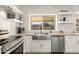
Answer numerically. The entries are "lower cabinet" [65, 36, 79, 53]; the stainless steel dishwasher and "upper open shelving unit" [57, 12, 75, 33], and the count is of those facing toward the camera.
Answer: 3

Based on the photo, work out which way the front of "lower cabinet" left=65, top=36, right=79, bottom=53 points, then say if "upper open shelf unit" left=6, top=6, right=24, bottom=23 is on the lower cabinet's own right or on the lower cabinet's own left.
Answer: on the lower cabinet's own right

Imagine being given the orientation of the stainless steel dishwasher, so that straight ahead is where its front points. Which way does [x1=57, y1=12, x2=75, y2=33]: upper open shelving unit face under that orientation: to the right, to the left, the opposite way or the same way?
the same way

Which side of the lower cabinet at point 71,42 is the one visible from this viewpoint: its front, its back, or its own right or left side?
front

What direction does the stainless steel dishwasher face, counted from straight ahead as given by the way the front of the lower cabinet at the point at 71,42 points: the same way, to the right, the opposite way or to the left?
the same way

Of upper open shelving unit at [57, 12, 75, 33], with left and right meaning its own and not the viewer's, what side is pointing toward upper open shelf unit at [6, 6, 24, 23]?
right

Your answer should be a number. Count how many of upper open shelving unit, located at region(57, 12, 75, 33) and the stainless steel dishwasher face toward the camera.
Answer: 2

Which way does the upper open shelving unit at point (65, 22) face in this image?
toward the camera
